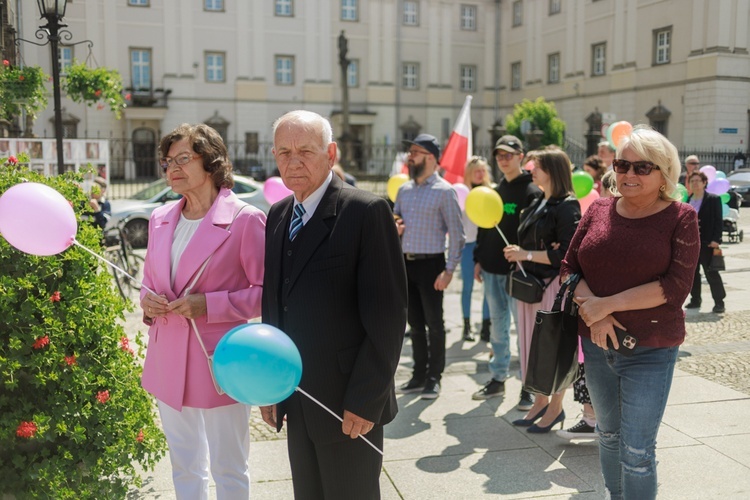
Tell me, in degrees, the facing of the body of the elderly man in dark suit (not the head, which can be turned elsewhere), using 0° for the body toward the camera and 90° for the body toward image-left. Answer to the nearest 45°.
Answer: approximately 45°

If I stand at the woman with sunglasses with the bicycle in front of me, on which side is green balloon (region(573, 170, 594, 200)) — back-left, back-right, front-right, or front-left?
front-right

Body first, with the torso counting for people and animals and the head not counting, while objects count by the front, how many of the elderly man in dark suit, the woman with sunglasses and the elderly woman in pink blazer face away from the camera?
0

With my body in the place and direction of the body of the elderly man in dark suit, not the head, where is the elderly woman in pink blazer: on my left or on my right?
on my right

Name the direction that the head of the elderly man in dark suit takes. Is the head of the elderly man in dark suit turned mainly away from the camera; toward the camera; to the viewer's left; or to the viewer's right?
toward the camera

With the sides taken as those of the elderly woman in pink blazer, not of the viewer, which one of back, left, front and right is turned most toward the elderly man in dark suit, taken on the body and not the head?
left

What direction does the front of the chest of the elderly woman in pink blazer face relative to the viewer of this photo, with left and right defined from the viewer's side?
facing the viewer and to the left of the viewer

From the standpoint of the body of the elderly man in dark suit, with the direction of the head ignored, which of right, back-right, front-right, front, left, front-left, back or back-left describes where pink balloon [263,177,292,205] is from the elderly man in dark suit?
back-right

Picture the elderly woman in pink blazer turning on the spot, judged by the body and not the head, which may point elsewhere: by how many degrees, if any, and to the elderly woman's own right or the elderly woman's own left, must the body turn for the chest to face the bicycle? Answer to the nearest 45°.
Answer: approximately 135° to the elderly woman's own right

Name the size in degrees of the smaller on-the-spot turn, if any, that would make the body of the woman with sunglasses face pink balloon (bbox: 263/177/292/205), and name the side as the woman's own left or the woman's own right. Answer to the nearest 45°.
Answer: approximately 90° to the woman's own right

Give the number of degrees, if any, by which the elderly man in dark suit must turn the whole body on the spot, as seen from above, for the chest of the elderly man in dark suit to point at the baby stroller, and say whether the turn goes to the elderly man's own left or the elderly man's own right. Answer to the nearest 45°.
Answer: approximately 180°

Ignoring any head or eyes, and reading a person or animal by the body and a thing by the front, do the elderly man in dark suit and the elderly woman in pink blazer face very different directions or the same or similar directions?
same or similar directions

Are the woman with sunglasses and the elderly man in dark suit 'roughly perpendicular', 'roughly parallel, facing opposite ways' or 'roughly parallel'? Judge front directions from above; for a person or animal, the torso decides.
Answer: roughly parallel
